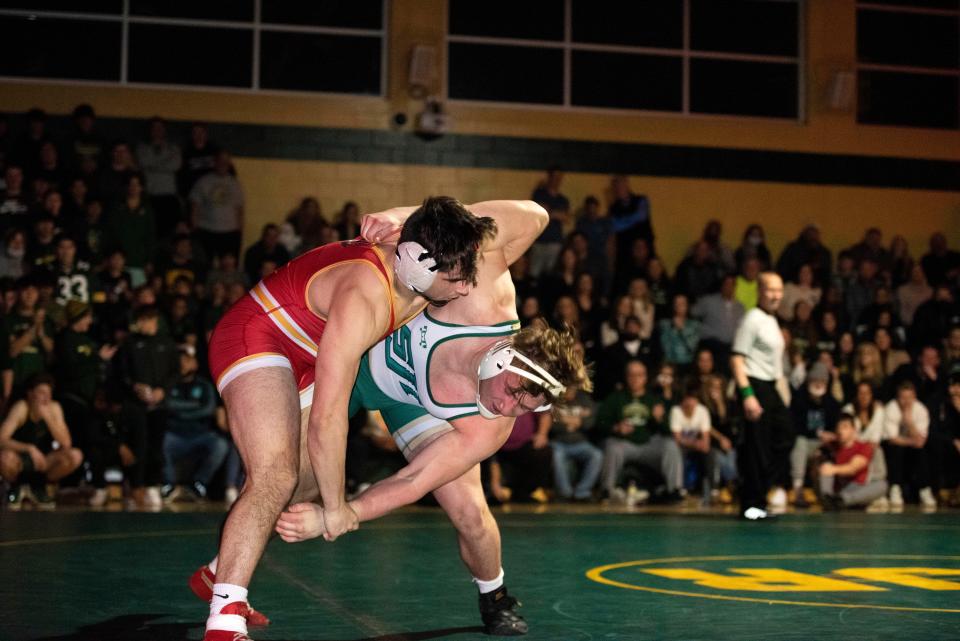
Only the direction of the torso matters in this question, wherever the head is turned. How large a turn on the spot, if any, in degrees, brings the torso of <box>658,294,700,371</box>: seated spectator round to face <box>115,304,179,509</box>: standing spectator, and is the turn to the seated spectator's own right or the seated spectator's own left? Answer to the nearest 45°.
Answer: approximately 45° to the seated spectator's own right

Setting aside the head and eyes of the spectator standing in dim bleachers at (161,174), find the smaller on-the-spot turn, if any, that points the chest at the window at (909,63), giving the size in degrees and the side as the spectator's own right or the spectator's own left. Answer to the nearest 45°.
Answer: approximately 90° to the spectator's own left

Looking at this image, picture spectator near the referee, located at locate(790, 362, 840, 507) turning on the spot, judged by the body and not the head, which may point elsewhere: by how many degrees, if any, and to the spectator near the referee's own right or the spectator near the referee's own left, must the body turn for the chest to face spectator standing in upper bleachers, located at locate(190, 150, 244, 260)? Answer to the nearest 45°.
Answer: approximately 90° to the spectator near the referee's own right

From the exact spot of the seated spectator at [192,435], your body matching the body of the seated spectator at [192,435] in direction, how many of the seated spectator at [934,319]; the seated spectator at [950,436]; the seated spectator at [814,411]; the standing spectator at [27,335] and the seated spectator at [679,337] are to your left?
4

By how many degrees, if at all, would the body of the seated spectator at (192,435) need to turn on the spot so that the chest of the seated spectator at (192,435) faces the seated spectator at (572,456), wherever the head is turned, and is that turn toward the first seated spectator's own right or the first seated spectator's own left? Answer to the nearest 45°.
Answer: approximately 90° to the first seated spectator's own left

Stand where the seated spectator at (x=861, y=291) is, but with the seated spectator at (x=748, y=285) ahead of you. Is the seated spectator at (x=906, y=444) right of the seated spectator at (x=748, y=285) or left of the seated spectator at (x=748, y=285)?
left

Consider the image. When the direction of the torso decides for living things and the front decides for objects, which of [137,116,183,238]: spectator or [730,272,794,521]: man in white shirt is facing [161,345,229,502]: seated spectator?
[137,116,183,238]: spectator
